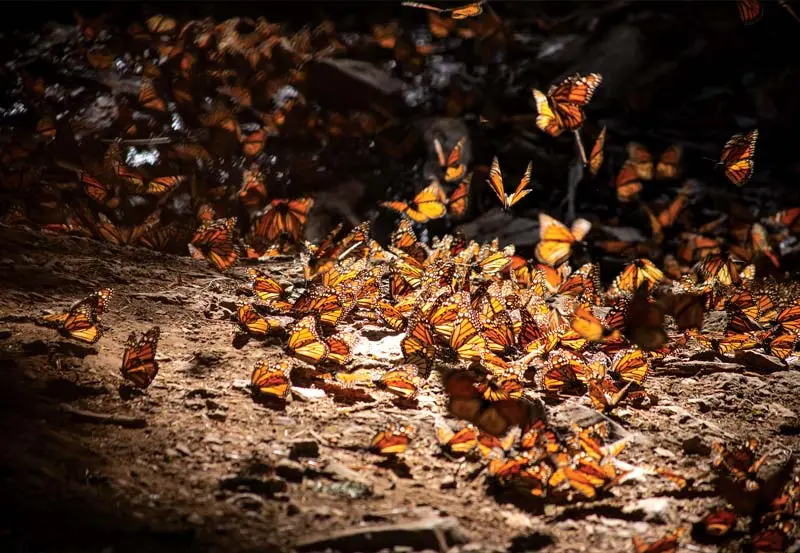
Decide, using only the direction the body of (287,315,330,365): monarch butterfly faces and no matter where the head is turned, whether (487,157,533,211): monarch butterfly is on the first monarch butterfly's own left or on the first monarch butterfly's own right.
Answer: on the first monarch butterfly's own right

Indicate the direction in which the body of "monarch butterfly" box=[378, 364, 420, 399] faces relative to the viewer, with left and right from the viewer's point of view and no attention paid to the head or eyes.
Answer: facing to the left of the viewer

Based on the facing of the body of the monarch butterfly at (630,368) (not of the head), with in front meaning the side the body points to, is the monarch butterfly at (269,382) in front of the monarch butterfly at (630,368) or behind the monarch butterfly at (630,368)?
in front

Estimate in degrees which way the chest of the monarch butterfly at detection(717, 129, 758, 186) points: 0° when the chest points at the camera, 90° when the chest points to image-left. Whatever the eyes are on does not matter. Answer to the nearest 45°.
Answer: approximately 90°
